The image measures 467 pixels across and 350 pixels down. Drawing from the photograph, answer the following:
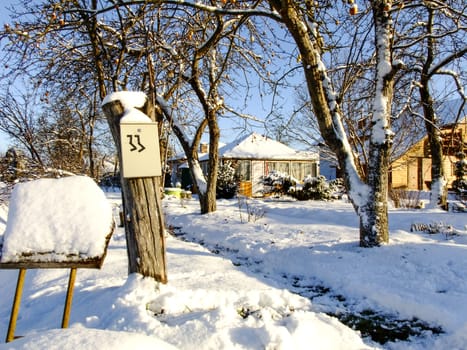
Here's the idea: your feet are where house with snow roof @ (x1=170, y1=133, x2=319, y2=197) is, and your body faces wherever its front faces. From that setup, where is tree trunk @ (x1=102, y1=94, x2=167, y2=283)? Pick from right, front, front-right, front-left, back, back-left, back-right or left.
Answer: front

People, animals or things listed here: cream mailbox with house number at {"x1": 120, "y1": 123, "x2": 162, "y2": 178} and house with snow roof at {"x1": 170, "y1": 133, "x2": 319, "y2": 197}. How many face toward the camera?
2

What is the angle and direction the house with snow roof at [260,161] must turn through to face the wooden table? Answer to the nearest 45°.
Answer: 0° — it already faces it

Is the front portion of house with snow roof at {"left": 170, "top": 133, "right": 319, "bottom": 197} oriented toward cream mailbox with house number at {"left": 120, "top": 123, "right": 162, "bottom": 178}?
yes

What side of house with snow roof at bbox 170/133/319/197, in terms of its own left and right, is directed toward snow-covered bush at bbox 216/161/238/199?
front

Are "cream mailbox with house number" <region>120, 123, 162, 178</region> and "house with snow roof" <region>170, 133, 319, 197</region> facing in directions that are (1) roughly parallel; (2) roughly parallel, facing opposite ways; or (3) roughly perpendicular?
roughly parallel

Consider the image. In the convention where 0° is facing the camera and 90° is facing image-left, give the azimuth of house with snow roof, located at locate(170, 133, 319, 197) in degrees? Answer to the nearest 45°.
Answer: approximately 0°

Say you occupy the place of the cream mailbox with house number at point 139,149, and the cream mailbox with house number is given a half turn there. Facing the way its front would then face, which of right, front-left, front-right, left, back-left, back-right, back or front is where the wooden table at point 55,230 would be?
back-left

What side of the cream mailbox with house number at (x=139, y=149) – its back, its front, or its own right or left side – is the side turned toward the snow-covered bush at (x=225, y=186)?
back

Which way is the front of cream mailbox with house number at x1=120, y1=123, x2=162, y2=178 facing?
toward the camera

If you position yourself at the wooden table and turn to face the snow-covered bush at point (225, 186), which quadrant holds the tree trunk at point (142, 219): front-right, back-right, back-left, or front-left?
front-right
